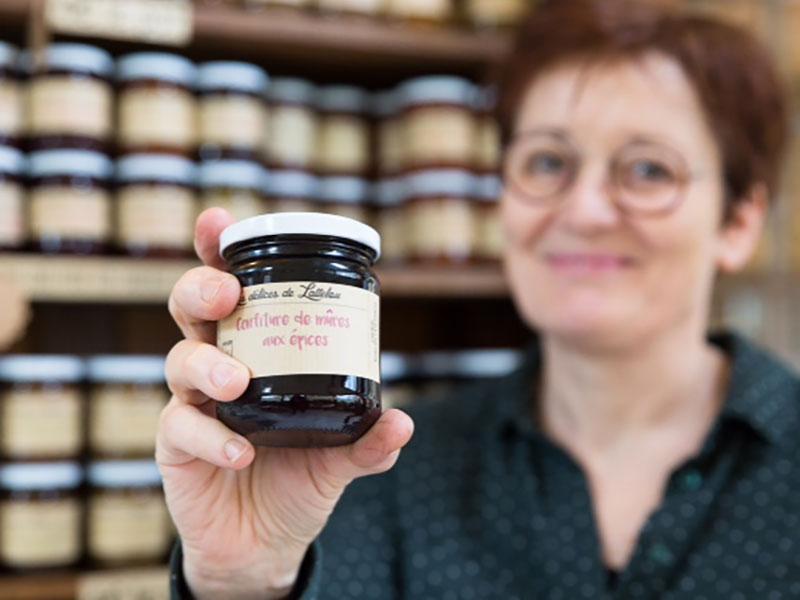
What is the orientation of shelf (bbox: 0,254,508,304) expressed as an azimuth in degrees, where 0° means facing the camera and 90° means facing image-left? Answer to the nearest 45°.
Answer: approximately 0°

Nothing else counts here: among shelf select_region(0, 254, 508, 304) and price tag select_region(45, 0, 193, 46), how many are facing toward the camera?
2
